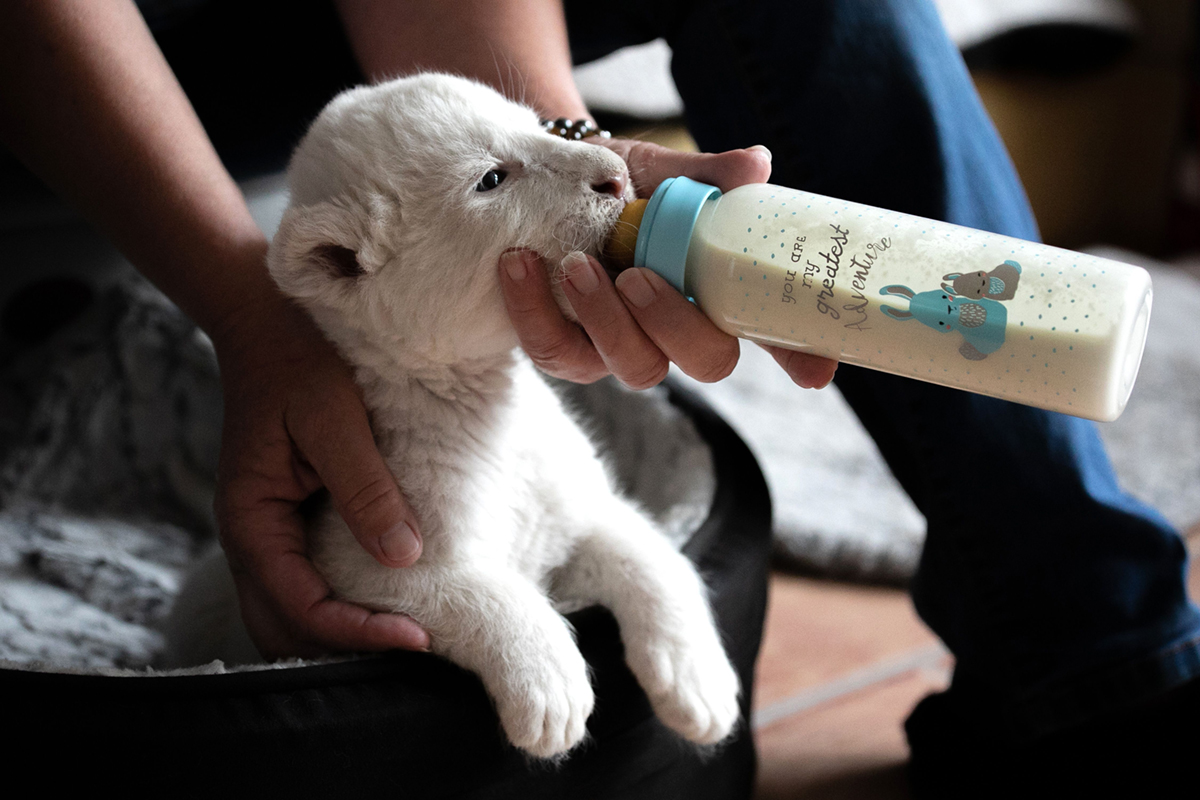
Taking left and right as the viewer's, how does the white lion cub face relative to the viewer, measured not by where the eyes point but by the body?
facing the viewer and to the right of the viewer
